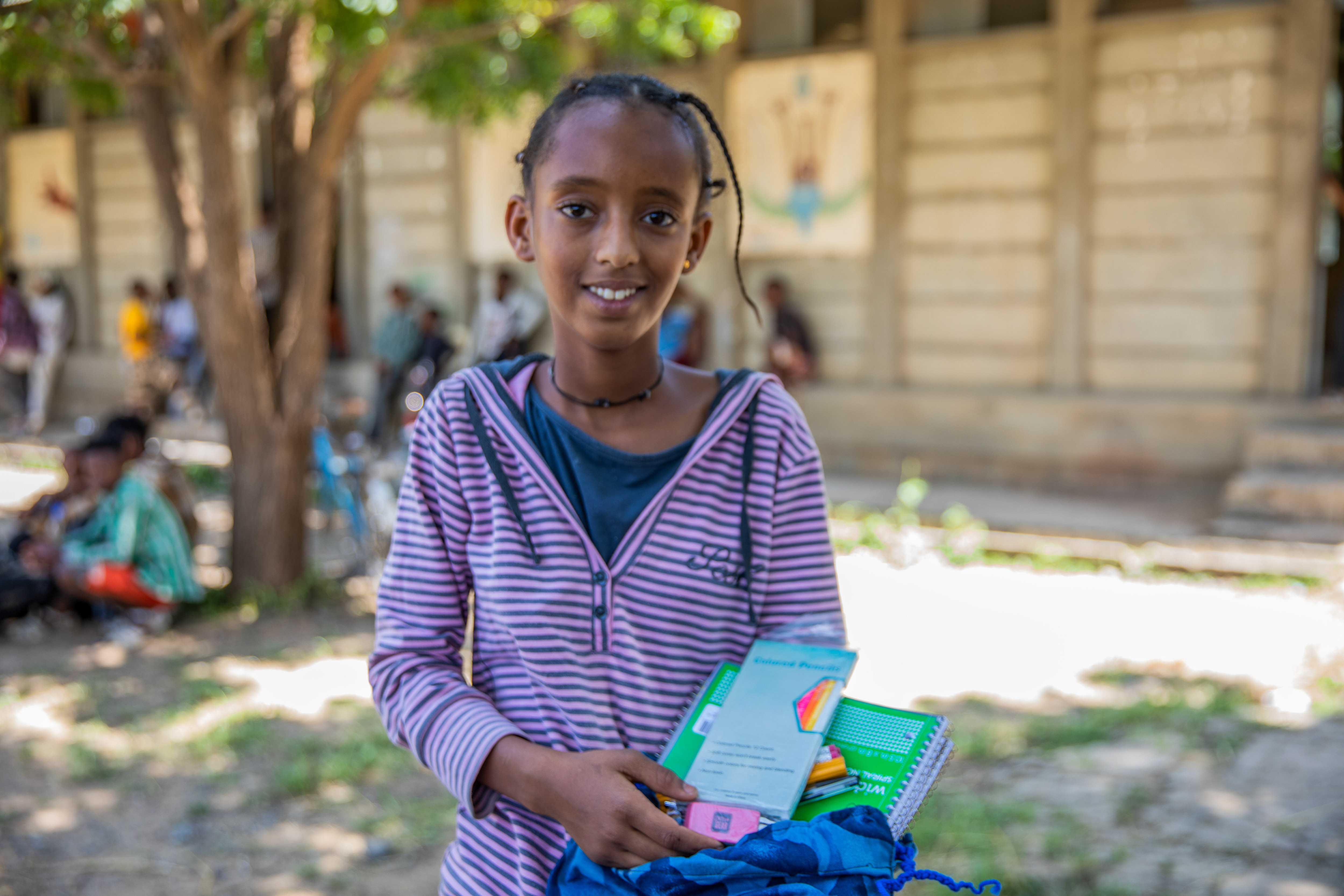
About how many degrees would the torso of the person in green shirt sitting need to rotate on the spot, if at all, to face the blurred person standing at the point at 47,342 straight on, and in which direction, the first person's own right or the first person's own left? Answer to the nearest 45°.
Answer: approximately 90° to the first person's own right

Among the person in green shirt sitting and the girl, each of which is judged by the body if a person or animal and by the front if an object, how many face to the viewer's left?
1

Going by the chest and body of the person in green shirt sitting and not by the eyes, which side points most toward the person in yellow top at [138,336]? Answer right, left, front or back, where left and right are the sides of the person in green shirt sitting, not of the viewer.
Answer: right

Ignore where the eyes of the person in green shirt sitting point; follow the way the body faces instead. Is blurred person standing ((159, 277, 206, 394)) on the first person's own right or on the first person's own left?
on the first person's own right

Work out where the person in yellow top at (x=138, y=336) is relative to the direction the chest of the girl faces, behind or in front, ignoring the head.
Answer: behind

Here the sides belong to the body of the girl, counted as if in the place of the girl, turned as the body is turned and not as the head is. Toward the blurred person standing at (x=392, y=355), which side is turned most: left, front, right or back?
back

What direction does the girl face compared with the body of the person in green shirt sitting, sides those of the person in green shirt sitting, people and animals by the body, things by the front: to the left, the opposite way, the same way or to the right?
to the left

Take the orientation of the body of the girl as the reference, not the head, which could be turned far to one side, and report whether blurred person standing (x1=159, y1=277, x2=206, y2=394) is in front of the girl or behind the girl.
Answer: behind

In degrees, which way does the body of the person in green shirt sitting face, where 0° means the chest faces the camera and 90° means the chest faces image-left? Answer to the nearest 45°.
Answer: approximately 90°

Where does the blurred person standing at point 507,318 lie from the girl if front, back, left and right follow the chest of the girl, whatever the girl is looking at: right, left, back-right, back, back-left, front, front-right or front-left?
back
